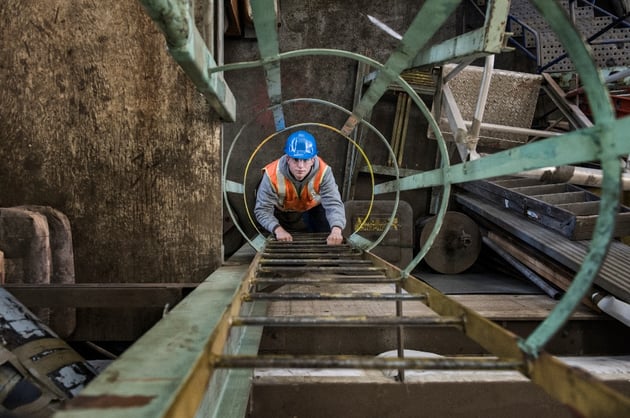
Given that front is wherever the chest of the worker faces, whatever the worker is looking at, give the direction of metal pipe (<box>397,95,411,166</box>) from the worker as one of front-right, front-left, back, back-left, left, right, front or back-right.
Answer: back-left

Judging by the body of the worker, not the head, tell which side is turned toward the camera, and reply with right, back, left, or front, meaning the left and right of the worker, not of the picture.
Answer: front

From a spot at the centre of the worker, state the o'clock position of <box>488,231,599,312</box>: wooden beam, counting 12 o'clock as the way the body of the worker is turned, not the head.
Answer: The wooden beam is roughly at 9 o'clock from the worker.

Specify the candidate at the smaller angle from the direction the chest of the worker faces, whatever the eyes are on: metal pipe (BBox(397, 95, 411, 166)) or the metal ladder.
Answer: the metal ladder

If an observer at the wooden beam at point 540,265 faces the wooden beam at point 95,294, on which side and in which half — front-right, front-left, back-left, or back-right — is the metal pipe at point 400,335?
front-left

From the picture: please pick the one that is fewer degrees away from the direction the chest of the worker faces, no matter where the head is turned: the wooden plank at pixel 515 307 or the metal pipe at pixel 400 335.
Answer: the metal pipe

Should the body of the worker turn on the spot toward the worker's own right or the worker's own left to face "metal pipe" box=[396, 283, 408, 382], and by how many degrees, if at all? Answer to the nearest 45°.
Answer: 0° — they already face it

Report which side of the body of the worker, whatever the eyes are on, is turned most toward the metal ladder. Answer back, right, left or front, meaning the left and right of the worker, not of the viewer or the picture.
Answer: front

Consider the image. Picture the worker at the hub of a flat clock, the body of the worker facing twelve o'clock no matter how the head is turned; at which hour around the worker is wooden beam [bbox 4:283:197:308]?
The wooden beam is roughly at 1 o'clock from the worker.
